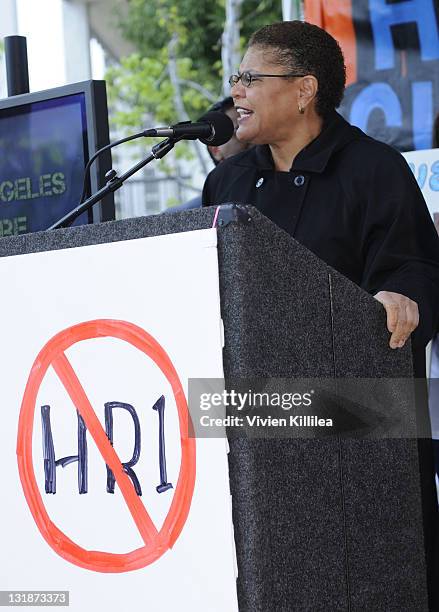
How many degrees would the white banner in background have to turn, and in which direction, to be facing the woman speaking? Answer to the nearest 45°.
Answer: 0° — it already faces them

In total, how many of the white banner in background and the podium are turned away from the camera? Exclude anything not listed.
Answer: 0

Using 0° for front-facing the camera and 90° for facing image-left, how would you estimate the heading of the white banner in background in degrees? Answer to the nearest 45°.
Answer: approximately 0°

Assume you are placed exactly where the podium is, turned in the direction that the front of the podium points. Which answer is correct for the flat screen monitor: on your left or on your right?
on your right

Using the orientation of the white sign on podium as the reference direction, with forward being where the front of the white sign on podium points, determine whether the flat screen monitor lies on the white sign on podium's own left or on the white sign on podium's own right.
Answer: on the white sign on podium's own right

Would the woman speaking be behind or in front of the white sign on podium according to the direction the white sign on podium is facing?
behind

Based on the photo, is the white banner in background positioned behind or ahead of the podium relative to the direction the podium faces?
behind
